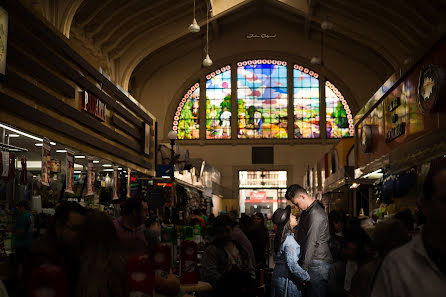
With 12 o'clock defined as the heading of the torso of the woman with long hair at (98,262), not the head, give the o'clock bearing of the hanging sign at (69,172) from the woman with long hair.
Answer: The hanging sign is roughly at 12 o'clock from the woman with long hair.

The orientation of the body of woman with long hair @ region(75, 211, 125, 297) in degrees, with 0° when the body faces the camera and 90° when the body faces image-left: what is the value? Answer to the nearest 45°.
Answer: approximately 180°

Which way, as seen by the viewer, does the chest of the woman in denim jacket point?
to the viewer's right

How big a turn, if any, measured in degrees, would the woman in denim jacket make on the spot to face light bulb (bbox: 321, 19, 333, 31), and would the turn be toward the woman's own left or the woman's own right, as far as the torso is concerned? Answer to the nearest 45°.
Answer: approximately 90° to the woman's own left

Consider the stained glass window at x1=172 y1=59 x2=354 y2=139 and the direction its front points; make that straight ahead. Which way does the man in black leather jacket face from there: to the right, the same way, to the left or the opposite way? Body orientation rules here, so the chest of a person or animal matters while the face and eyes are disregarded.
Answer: to the right

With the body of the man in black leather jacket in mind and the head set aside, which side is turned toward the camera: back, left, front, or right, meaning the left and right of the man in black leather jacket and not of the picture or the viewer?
left

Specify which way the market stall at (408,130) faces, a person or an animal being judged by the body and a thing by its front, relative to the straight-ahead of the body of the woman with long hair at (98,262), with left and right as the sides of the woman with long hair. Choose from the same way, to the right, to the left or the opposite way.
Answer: to the left
